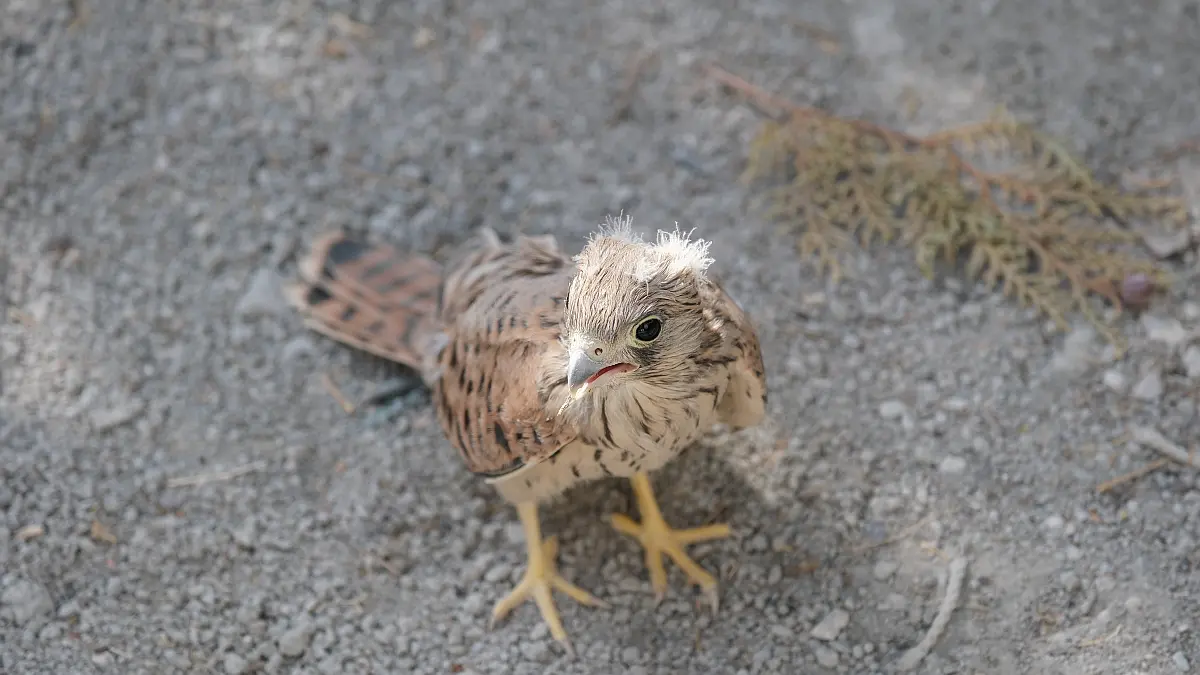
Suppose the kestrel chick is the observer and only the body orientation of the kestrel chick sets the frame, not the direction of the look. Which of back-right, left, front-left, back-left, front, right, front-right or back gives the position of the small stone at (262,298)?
back

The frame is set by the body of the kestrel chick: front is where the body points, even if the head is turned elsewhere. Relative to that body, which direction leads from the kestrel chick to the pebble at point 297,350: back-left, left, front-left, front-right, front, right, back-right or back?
back

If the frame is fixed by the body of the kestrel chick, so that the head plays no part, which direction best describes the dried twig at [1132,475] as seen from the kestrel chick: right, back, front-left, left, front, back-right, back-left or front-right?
front-left

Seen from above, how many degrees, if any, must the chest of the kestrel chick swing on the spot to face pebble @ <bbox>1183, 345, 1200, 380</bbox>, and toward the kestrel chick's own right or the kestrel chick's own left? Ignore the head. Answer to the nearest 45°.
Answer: approximately 45° to the kestrel chick's own left

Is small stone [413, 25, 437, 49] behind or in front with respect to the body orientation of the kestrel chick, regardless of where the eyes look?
behind

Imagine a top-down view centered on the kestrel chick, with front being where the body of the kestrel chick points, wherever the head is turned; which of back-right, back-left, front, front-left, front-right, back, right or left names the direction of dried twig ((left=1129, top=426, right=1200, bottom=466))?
front-left

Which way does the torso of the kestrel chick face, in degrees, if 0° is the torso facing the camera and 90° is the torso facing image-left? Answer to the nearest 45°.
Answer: approximately 315°
